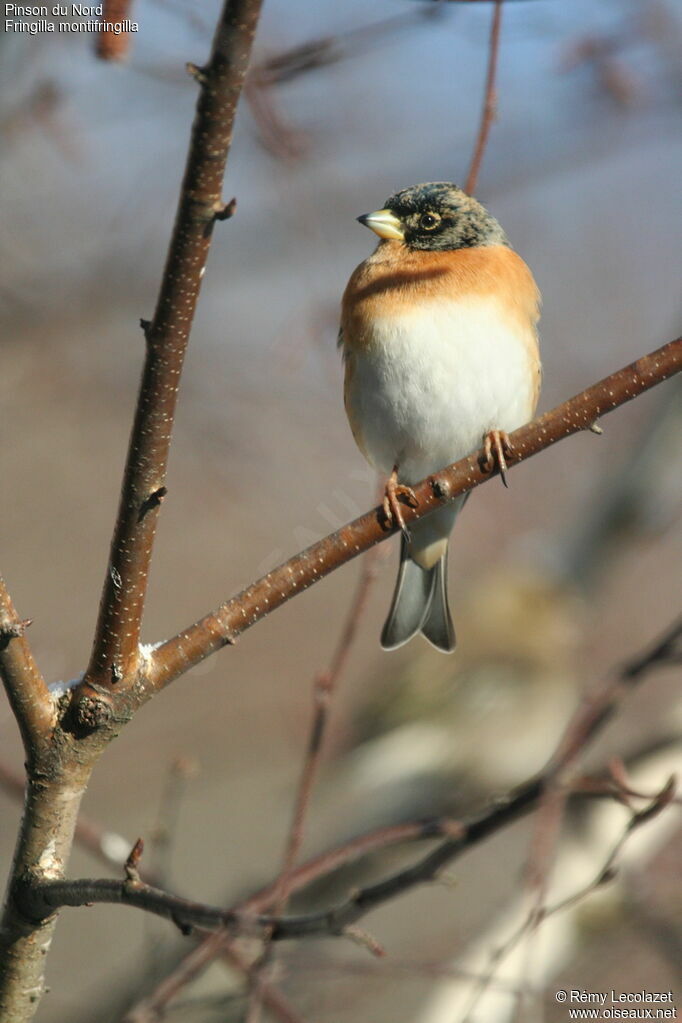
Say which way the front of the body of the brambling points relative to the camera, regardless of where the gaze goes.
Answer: toward the camera
